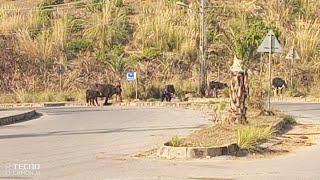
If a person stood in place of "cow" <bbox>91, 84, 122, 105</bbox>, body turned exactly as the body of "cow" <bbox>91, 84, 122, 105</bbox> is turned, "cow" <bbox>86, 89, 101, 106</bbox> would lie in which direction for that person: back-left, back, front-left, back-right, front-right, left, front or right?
back-right

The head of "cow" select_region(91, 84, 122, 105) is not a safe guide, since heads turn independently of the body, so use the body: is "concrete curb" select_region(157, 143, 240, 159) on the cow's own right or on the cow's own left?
on the cow's own right

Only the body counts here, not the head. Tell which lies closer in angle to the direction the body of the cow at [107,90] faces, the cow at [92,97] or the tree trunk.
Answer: the tree trunk

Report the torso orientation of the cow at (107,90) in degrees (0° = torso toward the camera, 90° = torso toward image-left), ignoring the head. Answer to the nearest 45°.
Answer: approximately 270°

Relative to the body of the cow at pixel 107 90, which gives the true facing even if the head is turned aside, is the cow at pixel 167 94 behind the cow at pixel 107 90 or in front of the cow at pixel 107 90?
in front

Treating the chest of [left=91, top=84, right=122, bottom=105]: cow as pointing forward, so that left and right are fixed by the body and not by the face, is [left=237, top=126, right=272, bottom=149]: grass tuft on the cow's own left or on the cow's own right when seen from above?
on the cow's own right

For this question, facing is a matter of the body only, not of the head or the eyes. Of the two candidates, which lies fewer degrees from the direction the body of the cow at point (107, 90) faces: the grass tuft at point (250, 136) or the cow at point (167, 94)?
the cow
